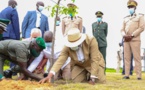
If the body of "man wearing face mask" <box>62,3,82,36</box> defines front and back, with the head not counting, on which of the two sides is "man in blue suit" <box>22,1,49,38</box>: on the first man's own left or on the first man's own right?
on the first man's own right

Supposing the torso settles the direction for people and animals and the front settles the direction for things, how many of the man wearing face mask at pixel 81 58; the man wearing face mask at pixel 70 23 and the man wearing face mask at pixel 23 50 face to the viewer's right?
1

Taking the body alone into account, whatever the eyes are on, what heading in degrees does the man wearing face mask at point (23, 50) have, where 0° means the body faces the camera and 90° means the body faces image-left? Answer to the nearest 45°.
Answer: approximately 270°

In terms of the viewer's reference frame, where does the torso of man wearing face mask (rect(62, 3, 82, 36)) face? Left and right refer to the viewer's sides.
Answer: facing the viewer

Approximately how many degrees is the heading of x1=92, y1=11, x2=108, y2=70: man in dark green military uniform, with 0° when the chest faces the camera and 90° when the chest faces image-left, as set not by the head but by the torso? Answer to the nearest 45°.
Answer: approximately 0°

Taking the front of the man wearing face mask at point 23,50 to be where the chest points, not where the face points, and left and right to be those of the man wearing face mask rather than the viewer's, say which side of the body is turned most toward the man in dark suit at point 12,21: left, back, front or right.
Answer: left
